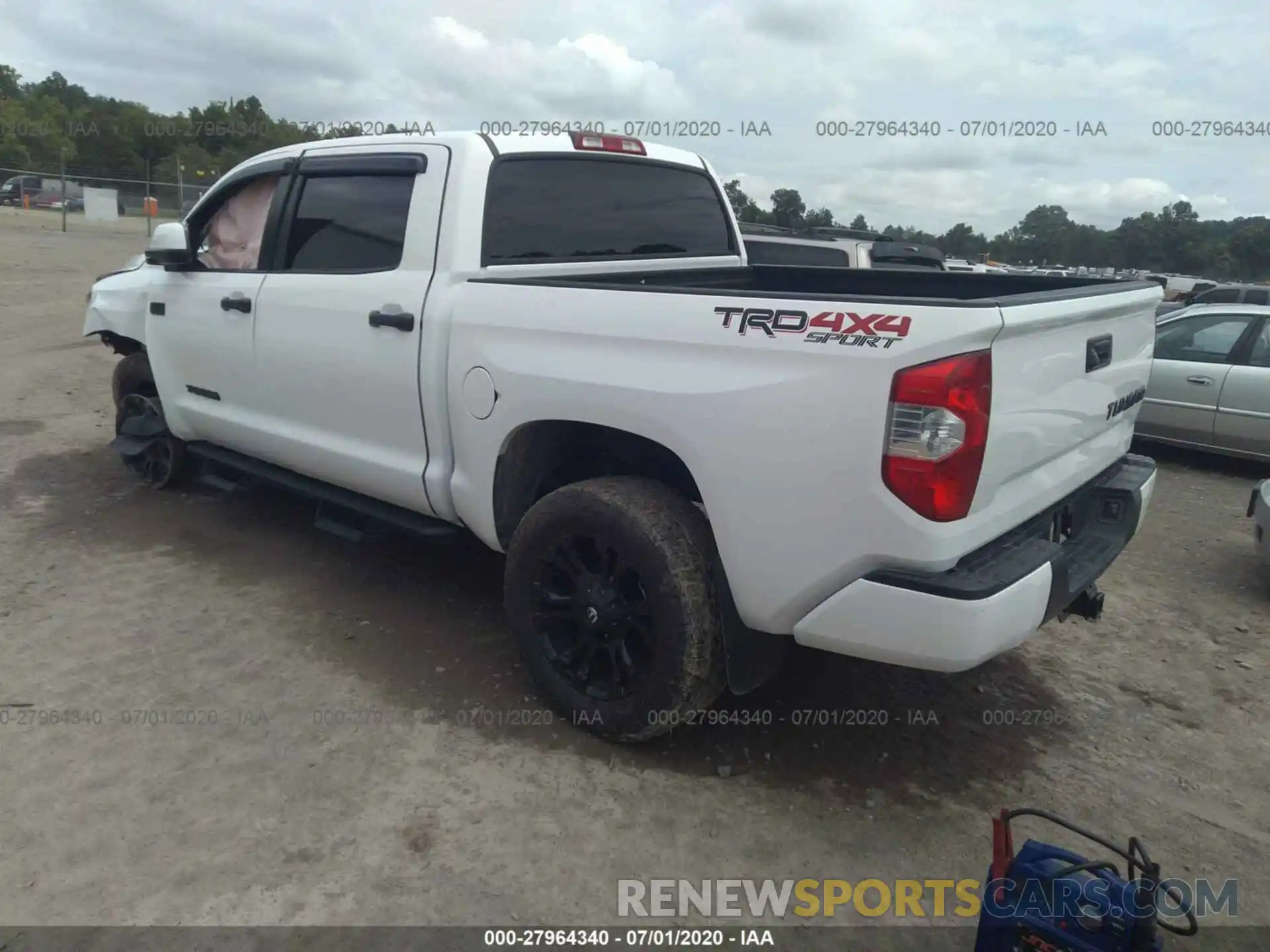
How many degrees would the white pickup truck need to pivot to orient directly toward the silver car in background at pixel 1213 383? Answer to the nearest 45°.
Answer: approximately 90° to its right

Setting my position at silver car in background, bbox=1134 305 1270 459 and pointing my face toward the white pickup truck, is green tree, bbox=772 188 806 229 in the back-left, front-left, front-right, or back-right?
back-right

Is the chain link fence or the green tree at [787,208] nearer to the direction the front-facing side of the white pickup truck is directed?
the chain link fence

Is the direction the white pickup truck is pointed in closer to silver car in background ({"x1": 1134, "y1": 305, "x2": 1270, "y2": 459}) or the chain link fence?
the chain link fence

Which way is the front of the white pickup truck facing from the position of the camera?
facing away from the viewer and to the left of the viewer

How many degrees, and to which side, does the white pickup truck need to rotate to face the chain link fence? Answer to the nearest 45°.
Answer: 0° — it already faces it

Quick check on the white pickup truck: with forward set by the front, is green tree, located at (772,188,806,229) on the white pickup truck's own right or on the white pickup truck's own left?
on the white pickup truck's own right
